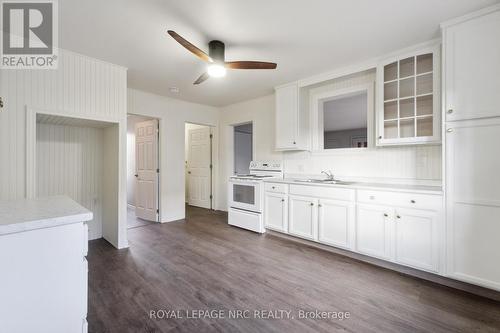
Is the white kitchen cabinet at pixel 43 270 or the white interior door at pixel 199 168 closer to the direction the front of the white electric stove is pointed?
the white kitchen cabinet

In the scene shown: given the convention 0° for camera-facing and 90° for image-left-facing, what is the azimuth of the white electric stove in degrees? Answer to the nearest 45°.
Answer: approximately 45°

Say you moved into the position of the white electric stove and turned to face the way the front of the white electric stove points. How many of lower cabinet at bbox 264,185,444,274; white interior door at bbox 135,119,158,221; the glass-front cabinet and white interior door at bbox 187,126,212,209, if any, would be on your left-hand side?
2

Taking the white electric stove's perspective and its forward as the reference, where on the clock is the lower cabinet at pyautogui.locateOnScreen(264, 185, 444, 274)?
The lower cabinet is roughly at 9 o'clock from the white electric stove.

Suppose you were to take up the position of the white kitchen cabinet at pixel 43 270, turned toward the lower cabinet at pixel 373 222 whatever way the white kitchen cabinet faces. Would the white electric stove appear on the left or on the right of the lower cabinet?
left

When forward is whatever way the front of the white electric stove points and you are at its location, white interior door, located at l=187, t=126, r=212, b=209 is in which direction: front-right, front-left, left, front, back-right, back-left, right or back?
right

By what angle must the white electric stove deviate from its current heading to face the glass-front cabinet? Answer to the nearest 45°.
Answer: approximately 90° to its left

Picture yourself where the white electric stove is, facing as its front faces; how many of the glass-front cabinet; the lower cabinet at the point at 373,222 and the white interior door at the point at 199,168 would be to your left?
2

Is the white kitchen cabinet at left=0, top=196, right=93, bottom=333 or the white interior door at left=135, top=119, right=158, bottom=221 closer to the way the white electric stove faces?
the white kitchen cabinet

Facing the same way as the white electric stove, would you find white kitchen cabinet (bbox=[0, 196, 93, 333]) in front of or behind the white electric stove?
in front

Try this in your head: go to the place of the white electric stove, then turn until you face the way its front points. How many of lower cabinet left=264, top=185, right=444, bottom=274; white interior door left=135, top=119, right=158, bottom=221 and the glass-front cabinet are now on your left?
2

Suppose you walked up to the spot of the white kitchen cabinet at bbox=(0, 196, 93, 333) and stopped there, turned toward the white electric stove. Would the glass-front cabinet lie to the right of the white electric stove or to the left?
right

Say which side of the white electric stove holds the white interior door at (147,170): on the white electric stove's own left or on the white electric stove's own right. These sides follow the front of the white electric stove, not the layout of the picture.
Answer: on the white electric stove's own right
